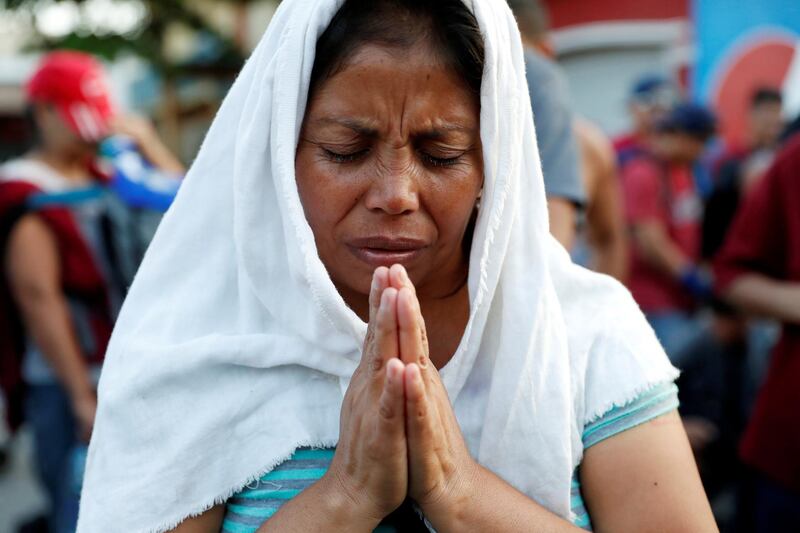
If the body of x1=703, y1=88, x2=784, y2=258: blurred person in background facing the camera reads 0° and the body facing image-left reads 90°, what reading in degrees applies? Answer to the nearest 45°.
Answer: approximately 0°
